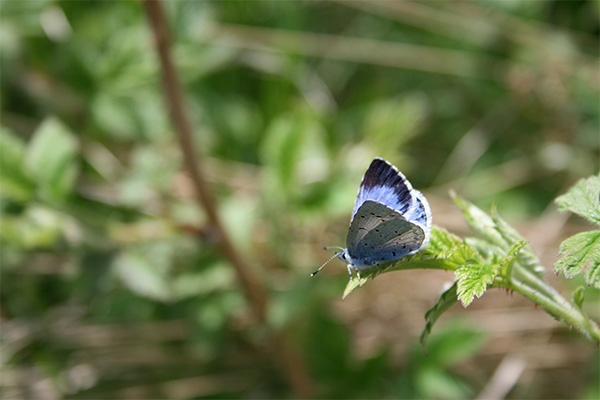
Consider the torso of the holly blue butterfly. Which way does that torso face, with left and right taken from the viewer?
facing to the left of the viewer

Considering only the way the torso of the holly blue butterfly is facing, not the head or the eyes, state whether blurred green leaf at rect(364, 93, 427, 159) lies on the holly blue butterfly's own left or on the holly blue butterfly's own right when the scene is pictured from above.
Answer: on the holly blue butterfly's own right
